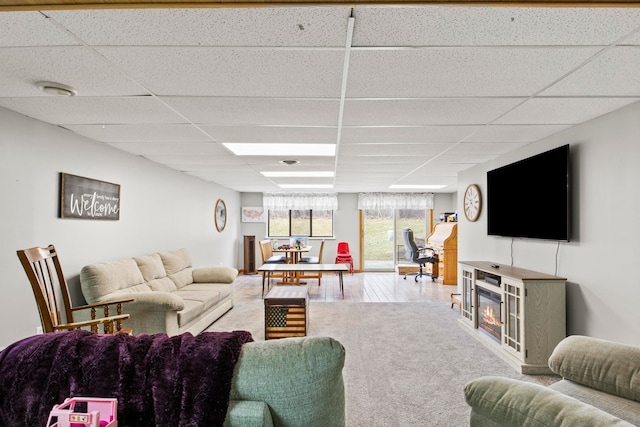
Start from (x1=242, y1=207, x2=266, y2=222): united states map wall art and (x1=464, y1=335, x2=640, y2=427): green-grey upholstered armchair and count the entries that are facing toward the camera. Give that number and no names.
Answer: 1

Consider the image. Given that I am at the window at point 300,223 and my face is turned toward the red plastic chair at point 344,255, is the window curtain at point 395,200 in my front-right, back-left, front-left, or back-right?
front-left

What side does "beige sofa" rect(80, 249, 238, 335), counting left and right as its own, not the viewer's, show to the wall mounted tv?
front

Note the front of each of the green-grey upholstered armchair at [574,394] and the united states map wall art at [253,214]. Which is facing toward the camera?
the united states map wall art

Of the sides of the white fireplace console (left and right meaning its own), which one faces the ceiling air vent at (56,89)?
front

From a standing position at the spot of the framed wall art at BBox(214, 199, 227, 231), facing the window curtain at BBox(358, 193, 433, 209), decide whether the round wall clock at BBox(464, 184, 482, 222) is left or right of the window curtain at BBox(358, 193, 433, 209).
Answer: right

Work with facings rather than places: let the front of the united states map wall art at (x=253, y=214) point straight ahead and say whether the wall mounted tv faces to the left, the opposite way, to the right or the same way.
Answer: to the right

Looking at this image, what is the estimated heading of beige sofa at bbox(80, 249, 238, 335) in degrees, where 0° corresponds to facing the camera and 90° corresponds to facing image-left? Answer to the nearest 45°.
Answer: approximately 315°

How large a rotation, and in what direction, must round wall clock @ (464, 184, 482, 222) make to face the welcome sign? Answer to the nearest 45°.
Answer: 0° — it already faces it

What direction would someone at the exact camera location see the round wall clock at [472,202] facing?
facing the viewer and to the left of the viewer

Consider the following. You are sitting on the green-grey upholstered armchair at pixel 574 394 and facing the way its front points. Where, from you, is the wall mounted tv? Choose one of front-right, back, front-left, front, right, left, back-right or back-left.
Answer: front-right

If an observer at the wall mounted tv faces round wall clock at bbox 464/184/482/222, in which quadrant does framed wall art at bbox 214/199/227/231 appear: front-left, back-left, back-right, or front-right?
front-left

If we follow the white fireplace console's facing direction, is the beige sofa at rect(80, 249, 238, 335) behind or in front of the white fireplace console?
in front

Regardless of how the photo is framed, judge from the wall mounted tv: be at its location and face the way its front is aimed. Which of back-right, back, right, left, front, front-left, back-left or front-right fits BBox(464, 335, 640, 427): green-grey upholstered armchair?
front-left
